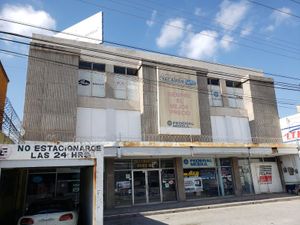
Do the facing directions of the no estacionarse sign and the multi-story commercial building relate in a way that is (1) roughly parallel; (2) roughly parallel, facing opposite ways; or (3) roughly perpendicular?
roughly parallel

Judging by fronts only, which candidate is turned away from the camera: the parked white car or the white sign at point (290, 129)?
the parked white car

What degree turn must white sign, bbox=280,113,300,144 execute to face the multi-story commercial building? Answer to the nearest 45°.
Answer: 0° — it already faces it

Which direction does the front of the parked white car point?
away from the camera

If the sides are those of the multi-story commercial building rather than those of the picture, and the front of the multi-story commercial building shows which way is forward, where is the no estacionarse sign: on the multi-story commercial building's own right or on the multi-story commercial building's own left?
on the multi-story commercial building's own right

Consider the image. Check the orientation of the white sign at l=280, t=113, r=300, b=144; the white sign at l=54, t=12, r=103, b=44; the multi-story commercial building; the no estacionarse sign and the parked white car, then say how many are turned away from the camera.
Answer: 1

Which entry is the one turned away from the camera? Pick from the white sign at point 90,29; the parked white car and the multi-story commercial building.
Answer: the parked white car

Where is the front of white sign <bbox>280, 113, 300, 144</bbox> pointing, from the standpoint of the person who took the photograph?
facing the viewer and to the left of the viewer

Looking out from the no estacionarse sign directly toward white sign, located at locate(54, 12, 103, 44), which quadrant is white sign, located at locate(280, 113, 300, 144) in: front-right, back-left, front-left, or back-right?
front-right

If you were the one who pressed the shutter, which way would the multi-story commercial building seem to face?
facing the viewer and to the right of the viewer
